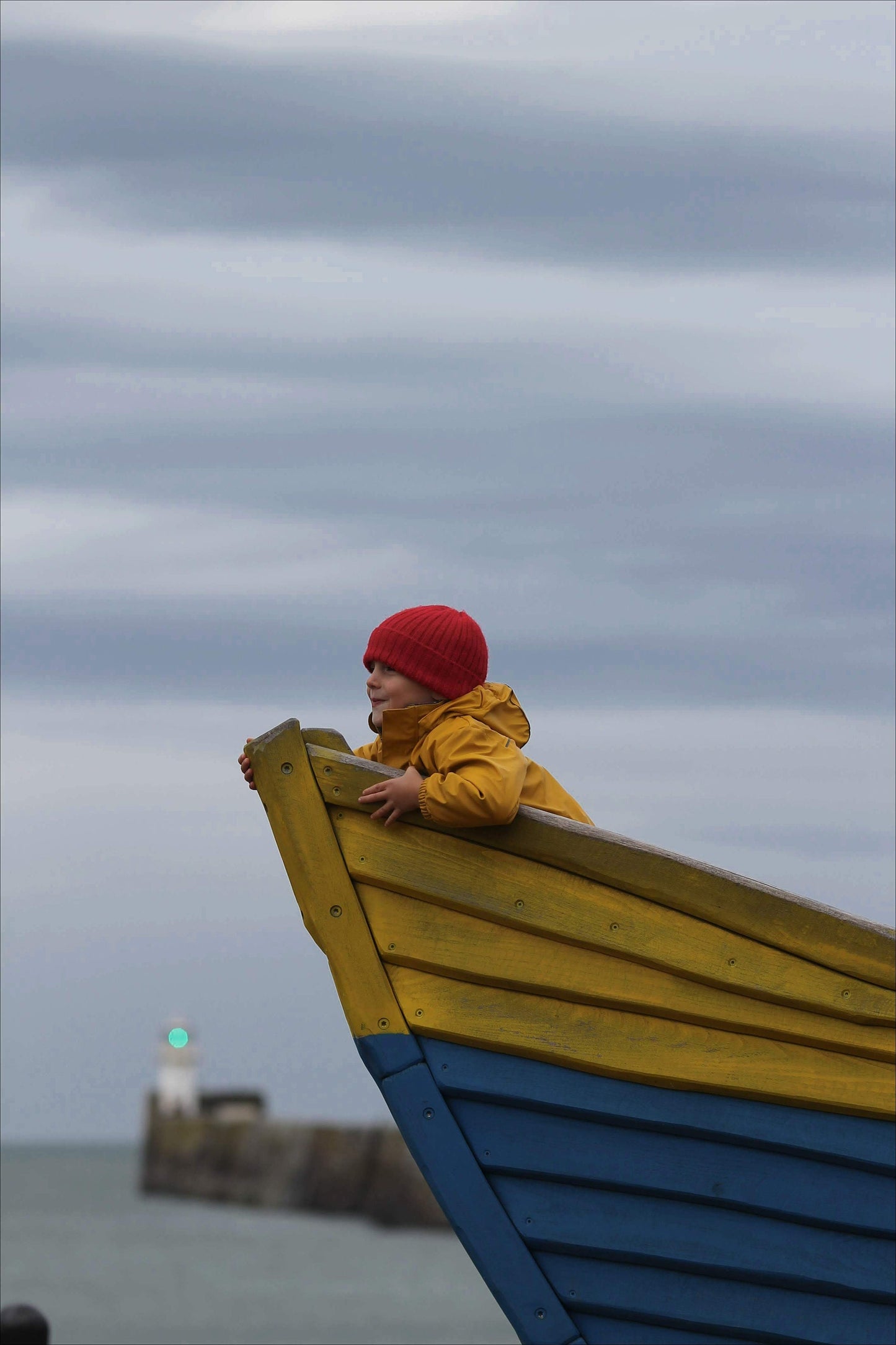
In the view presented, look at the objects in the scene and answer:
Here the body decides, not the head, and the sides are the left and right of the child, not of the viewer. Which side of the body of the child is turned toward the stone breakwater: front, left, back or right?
right

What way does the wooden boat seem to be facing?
to the viewer's left

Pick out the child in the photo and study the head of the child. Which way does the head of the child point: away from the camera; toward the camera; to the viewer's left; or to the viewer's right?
to the viewer's left

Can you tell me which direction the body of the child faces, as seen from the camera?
to the viewer's left
